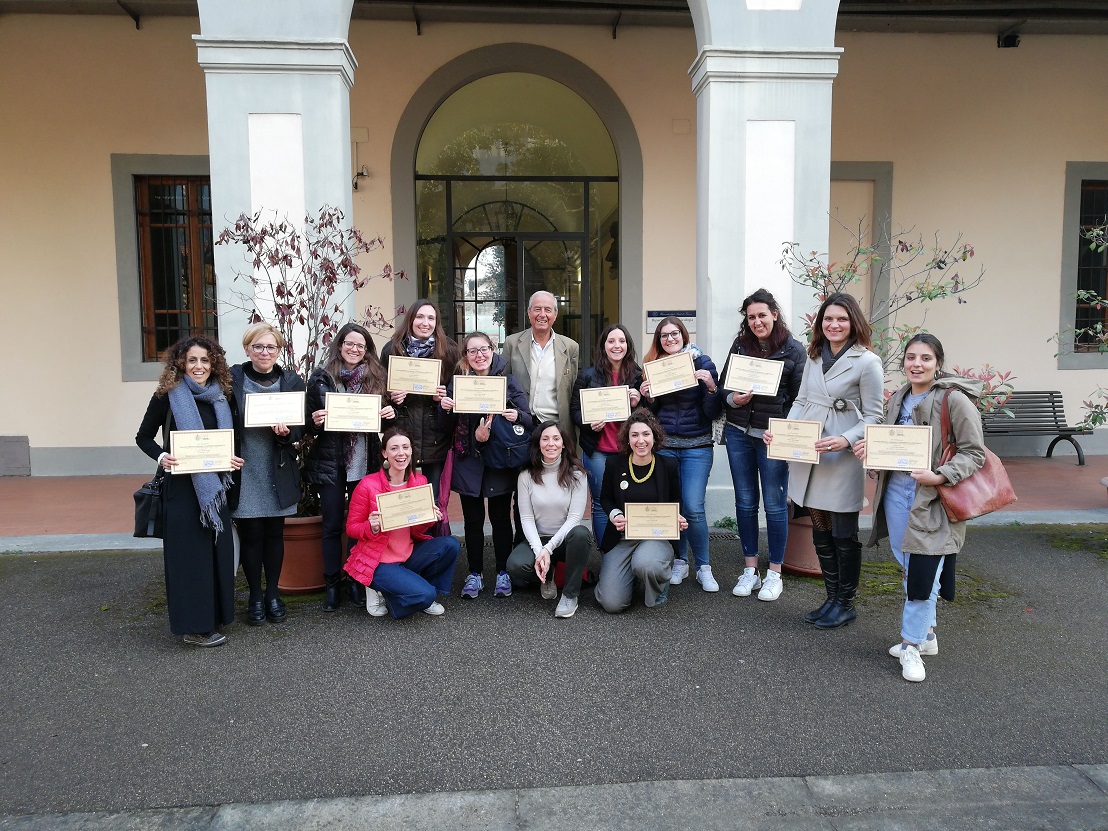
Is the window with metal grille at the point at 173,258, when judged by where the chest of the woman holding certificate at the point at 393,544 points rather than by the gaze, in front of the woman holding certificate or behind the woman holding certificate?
behind

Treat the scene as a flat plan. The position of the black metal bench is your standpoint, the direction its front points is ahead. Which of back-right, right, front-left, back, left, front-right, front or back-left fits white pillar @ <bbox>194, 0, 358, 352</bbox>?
right

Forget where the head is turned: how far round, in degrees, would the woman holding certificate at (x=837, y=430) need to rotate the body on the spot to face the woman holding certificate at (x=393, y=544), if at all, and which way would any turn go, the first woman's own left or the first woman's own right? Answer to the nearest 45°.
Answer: approximately 45° to the first woman's own right

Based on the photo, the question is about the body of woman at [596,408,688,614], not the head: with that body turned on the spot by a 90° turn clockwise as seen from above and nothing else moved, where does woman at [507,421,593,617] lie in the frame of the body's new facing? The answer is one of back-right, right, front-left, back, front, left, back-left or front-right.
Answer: front

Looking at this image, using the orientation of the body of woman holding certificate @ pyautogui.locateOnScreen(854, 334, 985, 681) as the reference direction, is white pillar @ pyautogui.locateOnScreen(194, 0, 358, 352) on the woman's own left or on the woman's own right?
on the woman's own right

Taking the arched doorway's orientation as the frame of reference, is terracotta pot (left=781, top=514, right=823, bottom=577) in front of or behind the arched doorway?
in front

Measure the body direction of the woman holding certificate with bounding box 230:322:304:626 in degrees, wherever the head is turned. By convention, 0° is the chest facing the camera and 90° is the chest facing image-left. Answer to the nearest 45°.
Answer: approximately 0°

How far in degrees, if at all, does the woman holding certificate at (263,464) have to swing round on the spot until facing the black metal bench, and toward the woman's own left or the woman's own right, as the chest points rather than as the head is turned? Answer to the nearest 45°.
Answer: approximately 90° to the woman's own left

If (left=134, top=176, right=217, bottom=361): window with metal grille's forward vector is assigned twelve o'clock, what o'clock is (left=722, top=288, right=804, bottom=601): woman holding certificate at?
The woman holding certificate is roughly at 11 o'clock from the window with metal grille.

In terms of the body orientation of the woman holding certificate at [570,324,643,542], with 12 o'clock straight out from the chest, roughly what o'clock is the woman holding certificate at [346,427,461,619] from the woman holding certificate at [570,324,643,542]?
the woman holding certificate at [346,427,461,619] is roughly at 2 o'clock from the woman holding certificate at [570,324,643,542].

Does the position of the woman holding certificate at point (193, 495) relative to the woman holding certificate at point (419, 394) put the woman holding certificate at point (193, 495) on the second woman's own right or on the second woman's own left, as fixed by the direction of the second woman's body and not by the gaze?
on the second woman's own right
